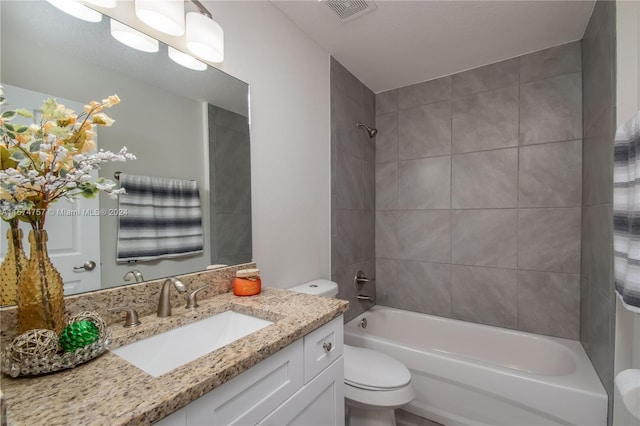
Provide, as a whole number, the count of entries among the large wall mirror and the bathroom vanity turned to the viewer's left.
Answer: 0

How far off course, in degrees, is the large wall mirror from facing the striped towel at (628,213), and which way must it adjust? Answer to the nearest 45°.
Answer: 0° — it already faces it

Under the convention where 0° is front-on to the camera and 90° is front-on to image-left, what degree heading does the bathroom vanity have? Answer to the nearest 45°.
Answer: approximately 315°

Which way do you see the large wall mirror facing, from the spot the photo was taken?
facing the viewer and to the right of the viewer

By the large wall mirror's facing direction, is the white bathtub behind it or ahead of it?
ahead
